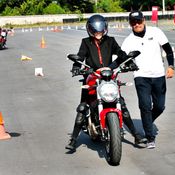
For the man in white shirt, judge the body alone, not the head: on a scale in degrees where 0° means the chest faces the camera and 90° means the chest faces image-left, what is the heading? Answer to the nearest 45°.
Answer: approximately 0°

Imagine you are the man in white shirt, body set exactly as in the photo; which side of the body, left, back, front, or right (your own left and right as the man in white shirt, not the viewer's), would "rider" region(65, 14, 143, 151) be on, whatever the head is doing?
right

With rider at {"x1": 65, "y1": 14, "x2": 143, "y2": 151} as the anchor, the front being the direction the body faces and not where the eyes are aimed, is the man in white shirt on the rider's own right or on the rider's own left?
on the rider's own left

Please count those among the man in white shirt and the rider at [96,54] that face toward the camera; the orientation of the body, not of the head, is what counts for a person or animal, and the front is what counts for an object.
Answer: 2

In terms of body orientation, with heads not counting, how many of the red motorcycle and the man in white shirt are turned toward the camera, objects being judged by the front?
2

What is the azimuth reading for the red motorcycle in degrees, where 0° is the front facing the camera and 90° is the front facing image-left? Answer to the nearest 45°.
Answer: approximately 0°

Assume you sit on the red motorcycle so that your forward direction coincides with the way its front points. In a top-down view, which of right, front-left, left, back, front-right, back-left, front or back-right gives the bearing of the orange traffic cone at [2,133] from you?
back-right
